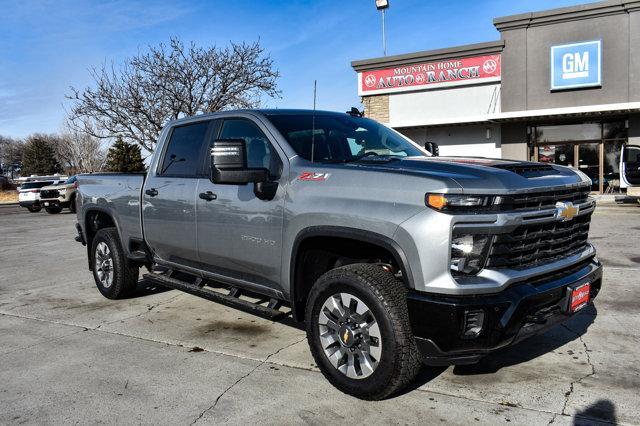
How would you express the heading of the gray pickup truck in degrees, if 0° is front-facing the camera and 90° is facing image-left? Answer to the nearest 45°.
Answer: approximately 315°

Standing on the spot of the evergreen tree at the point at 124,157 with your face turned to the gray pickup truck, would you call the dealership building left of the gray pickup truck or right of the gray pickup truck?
left

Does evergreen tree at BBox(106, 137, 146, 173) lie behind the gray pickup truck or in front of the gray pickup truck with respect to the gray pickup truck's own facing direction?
behind

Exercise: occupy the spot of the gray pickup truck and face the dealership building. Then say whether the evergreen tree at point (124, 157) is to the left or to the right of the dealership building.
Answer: left
